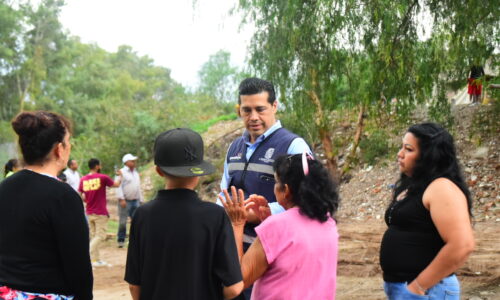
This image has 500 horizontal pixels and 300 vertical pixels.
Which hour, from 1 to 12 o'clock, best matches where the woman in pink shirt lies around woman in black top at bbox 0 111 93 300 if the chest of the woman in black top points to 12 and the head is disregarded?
The woman in pink shirt is roughly at 2 o'clock from the woman in black top.

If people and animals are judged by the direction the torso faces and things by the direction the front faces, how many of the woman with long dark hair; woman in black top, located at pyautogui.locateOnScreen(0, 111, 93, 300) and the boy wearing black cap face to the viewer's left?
1

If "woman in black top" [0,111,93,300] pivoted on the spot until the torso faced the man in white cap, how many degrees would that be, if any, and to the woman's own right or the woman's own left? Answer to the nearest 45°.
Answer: approximately 45° to the woman's own left

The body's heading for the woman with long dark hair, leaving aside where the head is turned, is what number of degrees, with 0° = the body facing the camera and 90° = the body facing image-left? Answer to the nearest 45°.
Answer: approximately 90°

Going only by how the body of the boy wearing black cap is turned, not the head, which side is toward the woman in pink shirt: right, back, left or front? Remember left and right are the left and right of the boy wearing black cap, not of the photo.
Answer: right

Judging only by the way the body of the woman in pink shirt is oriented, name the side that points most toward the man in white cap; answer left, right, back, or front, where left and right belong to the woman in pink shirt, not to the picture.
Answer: front

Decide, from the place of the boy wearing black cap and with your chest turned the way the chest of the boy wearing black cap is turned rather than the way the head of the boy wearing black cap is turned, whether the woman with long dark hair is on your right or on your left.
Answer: on your right

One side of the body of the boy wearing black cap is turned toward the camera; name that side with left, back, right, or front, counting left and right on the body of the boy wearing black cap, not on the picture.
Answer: back

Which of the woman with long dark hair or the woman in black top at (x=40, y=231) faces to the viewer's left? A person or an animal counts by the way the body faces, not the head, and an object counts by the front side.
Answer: the woman with long dark hair

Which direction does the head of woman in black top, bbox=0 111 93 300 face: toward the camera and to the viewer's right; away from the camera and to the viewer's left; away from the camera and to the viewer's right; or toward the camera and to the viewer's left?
away from the camera and to the viewer's right

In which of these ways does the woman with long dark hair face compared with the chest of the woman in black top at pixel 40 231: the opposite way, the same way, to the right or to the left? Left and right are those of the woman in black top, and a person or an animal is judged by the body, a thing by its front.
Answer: to the left

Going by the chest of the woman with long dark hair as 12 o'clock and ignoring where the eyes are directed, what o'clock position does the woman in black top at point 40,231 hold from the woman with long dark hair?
The woman in black top is roughly at 11 o'clock from the woman with long dark hair.

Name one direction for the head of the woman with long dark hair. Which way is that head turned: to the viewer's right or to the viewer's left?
to the viewer's left

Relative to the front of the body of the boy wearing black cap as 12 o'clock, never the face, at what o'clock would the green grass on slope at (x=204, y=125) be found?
The green grass on slope is roughly at 12 o'clock from the boy wearing black cap.

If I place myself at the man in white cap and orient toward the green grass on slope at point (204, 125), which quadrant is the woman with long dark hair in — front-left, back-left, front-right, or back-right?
back-right

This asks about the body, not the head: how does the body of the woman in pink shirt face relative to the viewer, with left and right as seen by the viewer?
facing away from the viewer and to the left of the viewer
